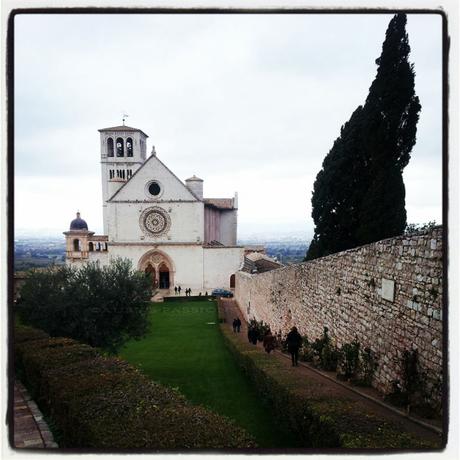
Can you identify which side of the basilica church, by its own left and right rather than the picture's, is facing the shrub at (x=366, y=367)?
front

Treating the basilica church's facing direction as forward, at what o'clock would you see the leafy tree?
The leafy tree is roughly at 12 o'clock from the basilica church.

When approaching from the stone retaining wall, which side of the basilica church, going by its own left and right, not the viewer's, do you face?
front

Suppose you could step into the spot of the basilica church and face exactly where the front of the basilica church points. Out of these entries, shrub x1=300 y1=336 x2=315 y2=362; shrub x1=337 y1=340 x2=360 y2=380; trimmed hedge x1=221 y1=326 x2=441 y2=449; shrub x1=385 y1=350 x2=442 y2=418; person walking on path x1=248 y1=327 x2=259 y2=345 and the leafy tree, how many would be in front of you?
6

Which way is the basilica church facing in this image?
toward the camera

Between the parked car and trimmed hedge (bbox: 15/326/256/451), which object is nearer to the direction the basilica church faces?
the trimmed hedge

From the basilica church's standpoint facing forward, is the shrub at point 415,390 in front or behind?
in front

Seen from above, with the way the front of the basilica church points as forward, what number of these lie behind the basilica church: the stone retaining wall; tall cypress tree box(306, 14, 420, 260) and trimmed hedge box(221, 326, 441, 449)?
0

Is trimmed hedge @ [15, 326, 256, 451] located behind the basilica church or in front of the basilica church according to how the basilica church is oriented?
in front

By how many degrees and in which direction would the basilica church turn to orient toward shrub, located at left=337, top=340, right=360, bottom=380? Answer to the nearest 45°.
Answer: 0° — it already faces it
